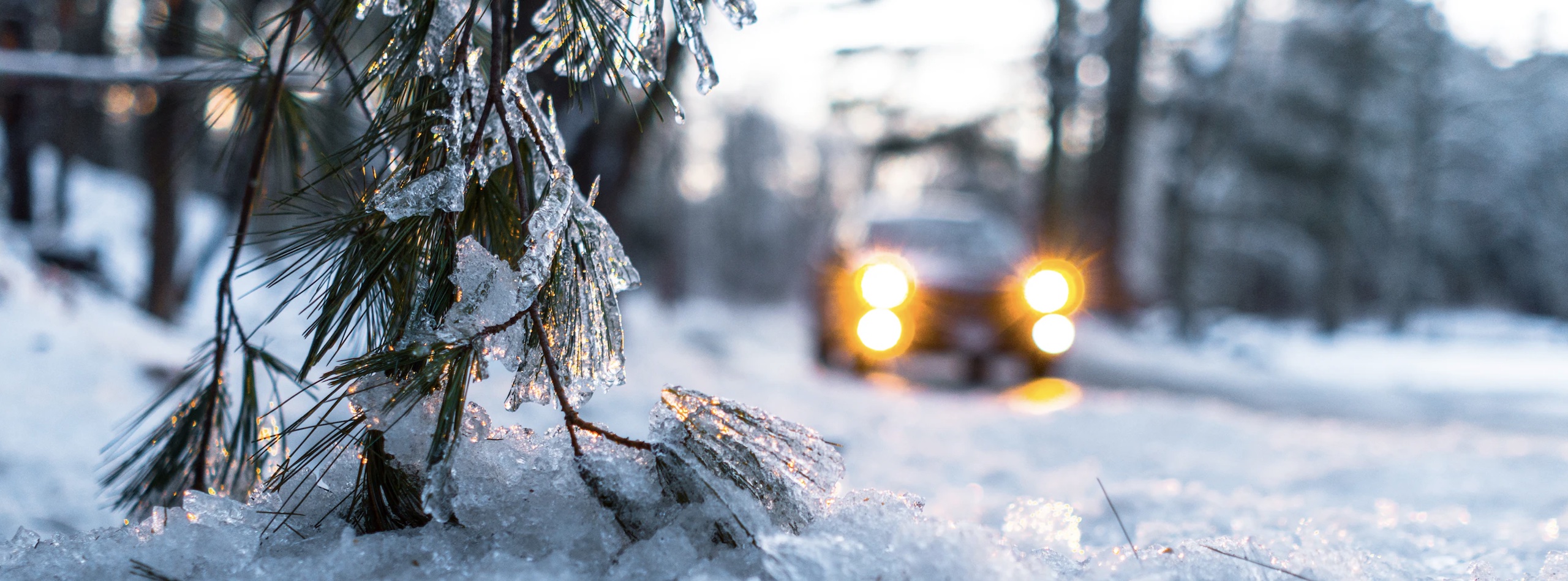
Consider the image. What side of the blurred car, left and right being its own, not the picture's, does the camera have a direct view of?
front

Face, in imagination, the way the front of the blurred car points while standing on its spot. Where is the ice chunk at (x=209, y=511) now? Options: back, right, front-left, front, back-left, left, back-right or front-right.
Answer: front

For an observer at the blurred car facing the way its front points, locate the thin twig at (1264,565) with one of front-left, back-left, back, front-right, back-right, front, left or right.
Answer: front

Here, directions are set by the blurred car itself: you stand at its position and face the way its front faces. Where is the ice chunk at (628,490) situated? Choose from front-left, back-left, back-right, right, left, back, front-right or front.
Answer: front

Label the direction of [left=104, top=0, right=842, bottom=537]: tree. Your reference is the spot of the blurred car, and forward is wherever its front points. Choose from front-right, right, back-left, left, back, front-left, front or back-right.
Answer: front

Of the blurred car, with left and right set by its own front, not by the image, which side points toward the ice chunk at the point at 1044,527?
front

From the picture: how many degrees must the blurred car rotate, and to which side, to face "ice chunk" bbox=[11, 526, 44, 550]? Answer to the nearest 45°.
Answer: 0° — it already faces it

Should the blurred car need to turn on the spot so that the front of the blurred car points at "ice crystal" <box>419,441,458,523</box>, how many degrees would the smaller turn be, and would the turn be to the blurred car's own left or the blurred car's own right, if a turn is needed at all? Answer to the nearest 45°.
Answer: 0° — it already faces it

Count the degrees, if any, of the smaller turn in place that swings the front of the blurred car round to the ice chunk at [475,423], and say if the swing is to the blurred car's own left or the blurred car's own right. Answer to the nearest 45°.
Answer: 0° — it already faces it

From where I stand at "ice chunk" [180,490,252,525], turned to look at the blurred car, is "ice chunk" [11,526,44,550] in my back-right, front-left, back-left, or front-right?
back-left
